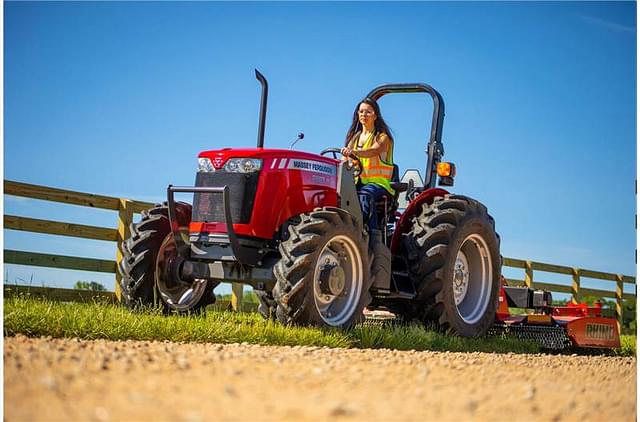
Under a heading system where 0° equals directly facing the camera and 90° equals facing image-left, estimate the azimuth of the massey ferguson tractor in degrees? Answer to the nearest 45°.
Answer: approximately 45°

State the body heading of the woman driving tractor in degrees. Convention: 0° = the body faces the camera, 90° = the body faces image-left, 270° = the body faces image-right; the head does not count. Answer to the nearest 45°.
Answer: approximately 45°

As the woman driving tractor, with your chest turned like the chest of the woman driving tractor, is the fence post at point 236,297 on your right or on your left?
on your right

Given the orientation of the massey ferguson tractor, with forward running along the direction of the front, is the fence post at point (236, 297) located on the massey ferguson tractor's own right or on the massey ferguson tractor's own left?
on the massey ferguson tractor's own right
